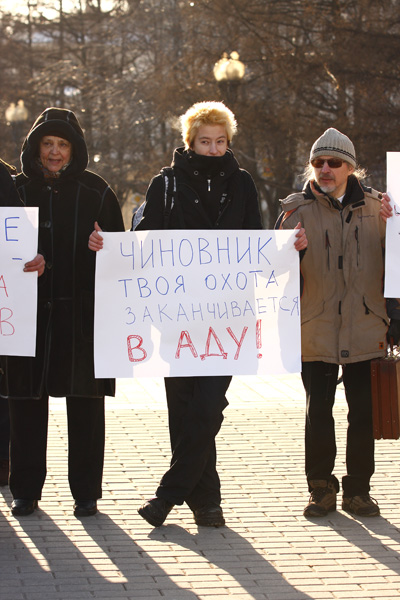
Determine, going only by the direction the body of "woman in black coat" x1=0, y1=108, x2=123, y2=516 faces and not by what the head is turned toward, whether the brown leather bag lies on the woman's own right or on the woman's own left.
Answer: on the woman's own left

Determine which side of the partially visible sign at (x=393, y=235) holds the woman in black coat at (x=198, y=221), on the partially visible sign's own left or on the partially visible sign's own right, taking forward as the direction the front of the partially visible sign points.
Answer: on the partially visible sign's own right

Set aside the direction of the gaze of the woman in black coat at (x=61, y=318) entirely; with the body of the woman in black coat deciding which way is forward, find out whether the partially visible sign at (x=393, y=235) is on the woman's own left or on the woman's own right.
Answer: on the woman's own left

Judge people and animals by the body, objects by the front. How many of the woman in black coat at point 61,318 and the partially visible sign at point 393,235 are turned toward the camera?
2

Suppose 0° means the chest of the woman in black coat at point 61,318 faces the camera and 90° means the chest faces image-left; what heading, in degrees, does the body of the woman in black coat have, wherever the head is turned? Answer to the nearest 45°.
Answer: approximately 0°

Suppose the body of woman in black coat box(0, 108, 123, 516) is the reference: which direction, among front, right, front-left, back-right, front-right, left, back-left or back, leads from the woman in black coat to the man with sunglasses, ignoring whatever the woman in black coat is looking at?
left

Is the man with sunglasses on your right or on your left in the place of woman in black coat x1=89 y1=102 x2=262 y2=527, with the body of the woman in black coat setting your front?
on your left
